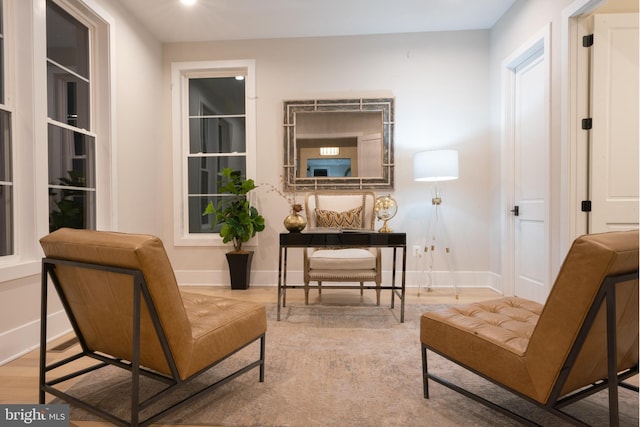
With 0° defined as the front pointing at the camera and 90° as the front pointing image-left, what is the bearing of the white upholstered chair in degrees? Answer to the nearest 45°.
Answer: approximately 0°

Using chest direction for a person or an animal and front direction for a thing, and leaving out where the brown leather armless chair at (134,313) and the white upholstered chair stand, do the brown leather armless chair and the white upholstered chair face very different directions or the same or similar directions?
very different directions

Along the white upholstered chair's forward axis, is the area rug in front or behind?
in front

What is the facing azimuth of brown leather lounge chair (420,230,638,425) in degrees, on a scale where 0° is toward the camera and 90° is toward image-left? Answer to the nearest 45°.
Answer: approximately 135°

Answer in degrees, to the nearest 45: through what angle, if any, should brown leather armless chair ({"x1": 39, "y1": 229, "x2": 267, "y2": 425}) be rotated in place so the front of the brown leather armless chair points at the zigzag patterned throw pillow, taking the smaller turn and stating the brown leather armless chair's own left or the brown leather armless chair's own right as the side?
0° — it already faces it

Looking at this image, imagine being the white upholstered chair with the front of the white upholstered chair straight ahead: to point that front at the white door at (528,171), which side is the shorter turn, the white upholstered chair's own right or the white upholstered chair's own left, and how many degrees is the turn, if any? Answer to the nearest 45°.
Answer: approximately 90° to the white upholstered chair's own left

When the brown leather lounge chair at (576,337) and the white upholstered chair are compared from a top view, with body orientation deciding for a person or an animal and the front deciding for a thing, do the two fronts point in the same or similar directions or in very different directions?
very different directions

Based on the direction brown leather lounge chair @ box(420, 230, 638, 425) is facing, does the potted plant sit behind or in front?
in front

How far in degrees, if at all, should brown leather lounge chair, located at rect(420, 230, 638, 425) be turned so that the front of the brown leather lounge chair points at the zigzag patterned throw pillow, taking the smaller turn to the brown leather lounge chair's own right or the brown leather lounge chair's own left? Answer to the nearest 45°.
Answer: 0° — it already faces it
